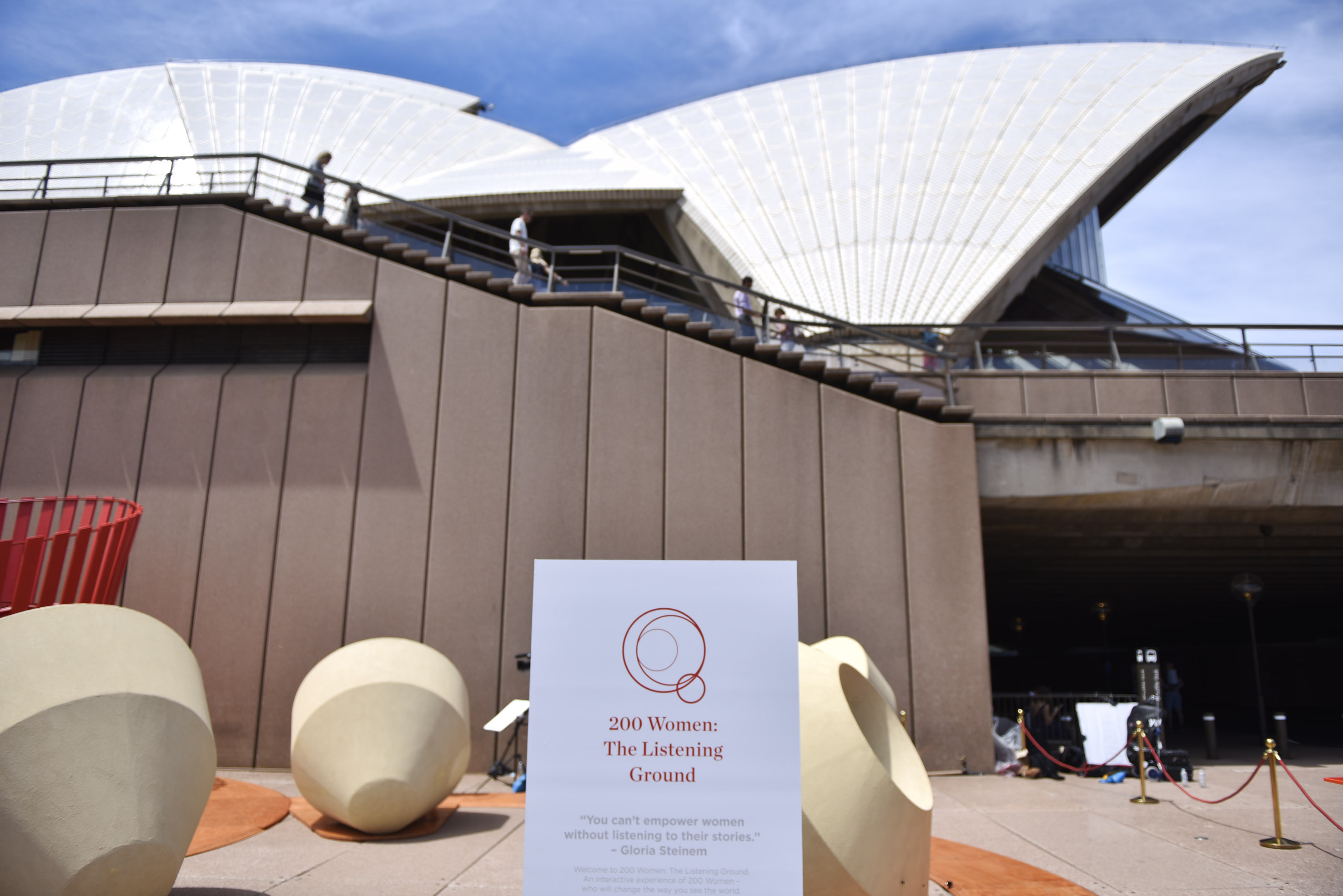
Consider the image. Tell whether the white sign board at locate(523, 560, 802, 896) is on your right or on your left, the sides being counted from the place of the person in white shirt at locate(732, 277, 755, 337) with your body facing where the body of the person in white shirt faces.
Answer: on your right

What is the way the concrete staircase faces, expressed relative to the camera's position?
facing to the right of the viewer

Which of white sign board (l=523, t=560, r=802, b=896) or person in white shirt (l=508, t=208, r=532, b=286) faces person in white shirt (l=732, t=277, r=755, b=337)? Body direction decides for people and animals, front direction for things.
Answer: person in white shirt (l=508, t=208, r=532, b=286)

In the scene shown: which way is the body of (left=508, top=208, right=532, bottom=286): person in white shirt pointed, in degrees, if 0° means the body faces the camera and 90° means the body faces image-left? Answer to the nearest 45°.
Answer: approximately 270°

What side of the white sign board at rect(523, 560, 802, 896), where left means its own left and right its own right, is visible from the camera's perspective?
front

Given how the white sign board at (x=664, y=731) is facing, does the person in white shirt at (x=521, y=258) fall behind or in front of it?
behind

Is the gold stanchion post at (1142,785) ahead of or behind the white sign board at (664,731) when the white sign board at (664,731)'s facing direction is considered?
behind
